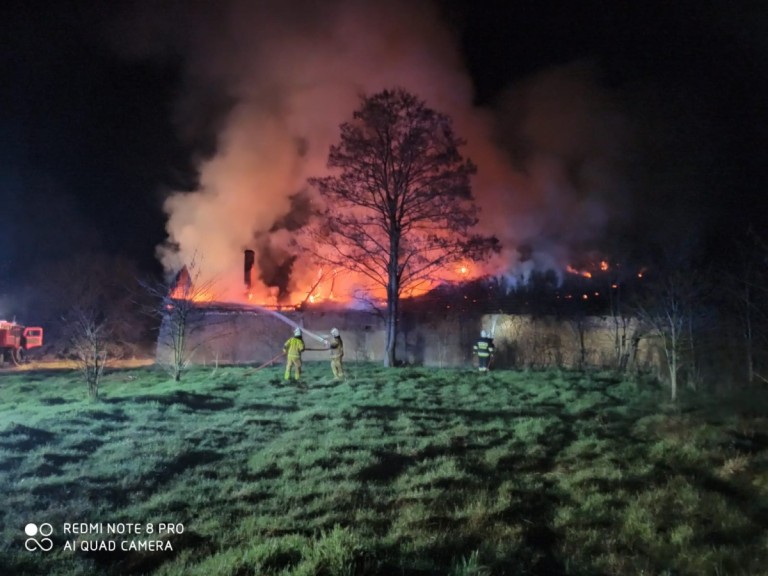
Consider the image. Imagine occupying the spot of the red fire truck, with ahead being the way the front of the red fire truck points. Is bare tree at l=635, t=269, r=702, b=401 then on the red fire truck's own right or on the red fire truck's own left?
on the red fire truck's own right

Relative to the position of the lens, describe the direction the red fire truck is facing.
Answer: facing to the right of the viewer

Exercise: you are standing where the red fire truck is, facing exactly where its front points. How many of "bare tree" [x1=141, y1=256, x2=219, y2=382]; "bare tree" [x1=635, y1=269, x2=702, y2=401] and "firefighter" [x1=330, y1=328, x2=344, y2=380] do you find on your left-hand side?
0

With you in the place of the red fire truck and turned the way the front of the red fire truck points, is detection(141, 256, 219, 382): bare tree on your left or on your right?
on your right

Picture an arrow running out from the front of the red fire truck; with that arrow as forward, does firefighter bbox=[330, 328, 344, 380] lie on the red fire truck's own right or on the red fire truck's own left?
on the red fire truck's own right

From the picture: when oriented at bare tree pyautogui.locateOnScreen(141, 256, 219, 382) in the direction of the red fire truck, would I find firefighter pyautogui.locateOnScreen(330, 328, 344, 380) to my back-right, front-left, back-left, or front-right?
back-right

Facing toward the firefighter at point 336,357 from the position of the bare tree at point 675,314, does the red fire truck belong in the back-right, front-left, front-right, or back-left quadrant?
front-right
